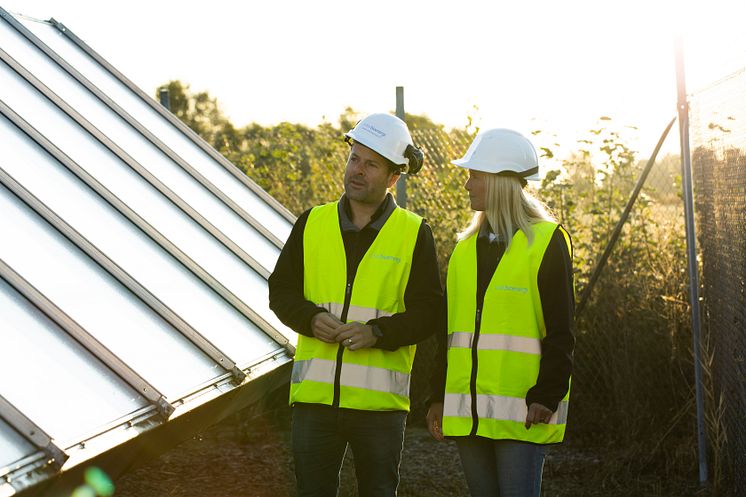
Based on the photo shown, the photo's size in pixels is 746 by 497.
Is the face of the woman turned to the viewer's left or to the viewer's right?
to the viewer's left

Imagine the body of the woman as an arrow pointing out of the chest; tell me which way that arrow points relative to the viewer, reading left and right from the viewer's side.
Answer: facing the viewer and to the left of the viewer

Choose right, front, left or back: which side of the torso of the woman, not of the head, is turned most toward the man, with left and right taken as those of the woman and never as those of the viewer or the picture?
right

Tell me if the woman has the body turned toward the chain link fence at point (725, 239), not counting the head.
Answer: no

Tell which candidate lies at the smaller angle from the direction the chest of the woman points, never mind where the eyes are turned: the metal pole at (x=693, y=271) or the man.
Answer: the man

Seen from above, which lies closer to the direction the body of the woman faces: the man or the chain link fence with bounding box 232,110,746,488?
the man

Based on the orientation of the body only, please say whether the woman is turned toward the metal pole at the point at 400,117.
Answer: no

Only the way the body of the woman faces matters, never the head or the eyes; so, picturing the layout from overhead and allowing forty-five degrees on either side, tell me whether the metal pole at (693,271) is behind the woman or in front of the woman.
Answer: behind
